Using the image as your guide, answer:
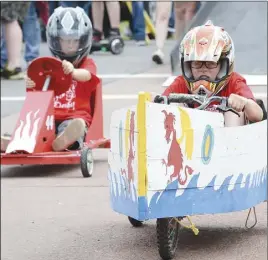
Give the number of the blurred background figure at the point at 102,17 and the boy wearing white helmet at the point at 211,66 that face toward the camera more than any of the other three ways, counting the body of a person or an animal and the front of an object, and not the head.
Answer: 2

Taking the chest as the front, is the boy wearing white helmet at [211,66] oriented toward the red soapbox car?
no

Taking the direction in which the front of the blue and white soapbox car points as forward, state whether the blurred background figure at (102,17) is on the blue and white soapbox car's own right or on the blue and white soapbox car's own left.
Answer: on the blue and white soapbox car's own right

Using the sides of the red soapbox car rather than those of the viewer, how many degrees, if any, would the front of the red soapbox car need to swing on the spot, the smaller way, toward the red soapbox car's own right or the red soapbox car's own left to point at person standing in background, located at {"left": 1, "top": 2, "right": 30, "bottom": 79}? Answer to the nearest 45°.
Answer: approximately 135° to the red soapbox car's own right

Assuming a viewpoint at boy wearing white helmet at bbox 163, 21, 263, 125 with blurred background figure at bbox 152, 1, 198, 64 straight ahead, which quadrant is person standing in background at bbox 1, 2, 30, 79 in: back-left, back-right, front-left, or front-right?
front-left

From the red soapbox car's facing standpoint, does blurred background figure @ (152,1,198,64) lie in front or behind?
behind

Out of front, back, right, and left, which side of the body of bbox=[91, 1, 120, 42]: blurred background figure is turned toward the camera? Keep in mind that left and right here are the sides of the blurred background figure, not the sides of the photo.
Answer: front

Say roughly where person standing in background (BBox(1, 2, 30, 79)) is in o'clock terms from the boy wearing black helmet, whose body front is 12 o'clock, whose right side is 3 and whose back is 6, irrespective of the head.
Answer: The person standing in background is roughly at 4 o'clock from the boy wearing black helmet.

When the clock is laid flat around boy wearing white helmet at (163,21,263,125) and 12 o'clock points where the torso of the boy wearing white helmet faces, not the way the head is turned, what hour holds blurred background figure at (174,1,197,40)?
The blurred background figure is roughly at 6 o'clock from the boy wearing white helmet.

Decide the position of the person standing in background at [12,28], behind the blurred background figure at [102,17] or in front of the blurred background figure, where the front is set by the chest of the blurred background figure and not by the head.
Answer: in front

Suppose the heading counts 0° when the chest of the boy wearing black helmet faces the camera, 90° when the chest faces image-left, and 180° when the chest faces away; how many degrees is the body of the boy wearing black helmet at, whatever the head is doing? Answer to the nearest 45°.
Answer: approximately 45°
